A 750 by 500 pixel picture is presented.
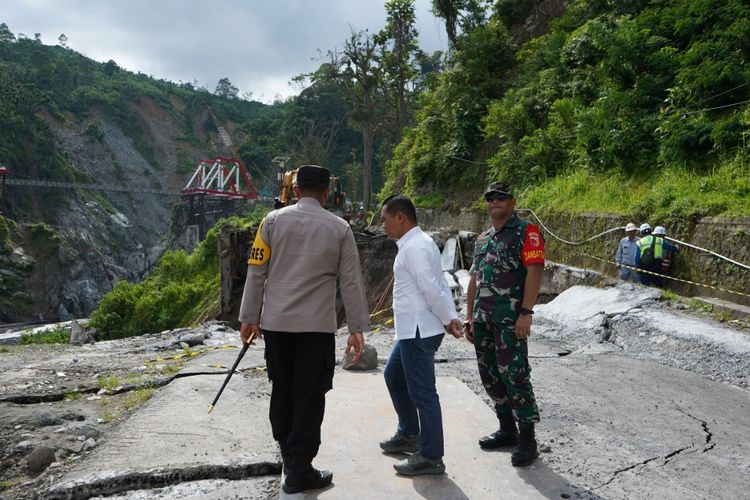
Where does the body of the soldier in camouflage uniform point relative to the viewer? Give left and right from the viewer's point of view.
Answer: facing the viewer and to the left of the viewer

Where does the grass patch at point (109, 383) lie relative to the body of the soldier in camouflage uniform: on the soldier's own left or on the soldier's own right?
on the soldier's own right

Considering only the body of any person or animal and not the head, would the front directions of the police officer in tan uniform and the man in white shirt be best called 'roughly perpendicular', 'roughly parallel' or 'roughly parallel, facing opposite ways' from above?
roughly perpendicular

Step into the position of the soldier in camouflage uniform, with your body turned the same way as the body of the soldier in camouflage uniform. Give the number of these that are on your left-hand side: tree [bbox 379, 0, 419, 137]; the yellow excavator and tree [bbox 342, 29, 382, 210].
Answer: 0

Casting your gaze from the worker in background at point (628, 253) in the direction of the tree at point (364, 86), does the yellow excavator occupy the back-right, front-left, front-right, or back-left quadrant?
front-left

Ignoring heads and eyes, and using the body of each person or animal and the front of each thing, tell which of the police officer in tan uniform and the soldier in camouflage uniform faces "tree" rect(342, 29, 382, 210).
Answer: the police officer in tan uniform

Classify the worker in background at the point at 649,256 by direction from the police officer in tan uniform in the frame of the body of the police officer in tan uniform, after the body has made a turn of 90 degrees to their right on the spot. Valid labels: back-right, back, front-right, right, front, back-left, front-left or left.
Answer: front-left

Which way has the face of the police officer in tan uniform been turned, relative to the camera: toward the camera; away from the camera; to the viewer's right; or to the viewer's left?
away from the camera

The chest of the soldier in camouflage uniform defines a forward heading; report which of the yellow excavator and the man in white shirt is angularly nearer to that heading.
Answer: the man in white shirt

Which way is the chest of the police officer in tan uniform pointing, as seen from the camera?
away from the camera

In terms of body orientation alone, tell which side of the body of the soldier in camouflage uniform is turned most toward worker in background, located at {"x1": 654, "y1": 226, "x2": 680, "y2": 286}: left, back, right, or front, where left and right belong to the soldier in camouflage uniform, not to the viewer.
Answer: back

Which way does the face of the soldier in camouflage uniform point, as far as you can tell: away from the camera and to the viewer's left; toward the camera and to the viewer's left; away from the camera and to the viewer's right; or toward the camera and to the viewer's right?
toward the camera and to the viewer's left
